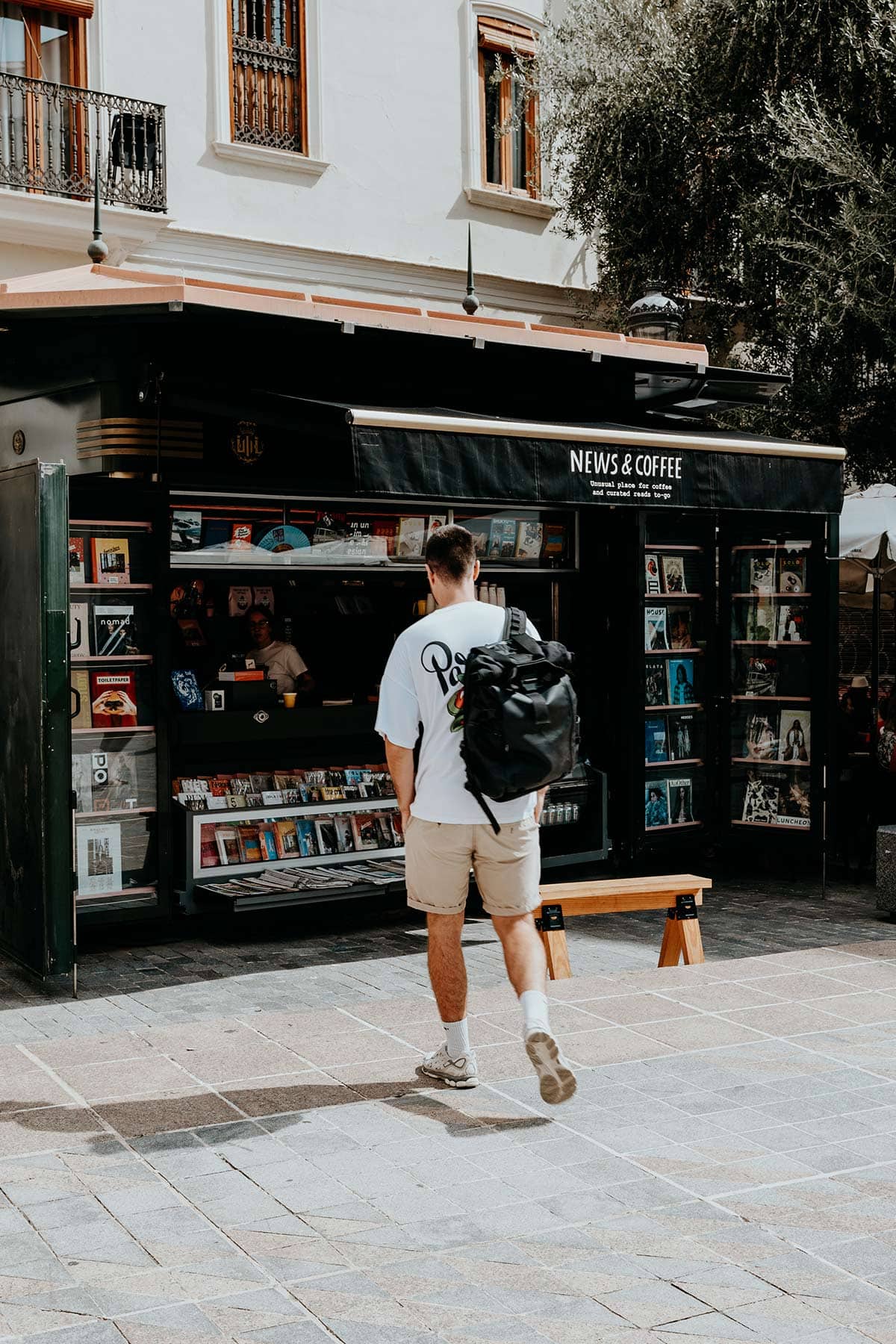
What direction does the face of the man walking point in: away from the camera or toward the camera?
away from the camera

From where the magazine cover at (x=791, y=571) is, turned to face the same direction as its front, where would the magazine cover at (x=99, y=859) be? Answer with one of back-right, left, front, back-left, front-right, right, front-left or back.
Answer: front-right

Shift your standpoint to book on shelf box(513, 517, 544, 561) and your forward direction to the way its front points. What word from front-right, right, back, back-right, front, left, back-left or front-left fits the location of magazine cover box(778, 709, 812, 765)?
left

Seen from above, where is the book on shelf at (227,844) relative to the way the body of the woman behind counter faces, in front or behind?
in front

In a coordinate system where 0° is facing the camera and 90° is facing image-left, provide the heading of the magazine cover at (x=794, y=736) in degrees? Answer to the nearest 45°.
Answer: approximately 0°
